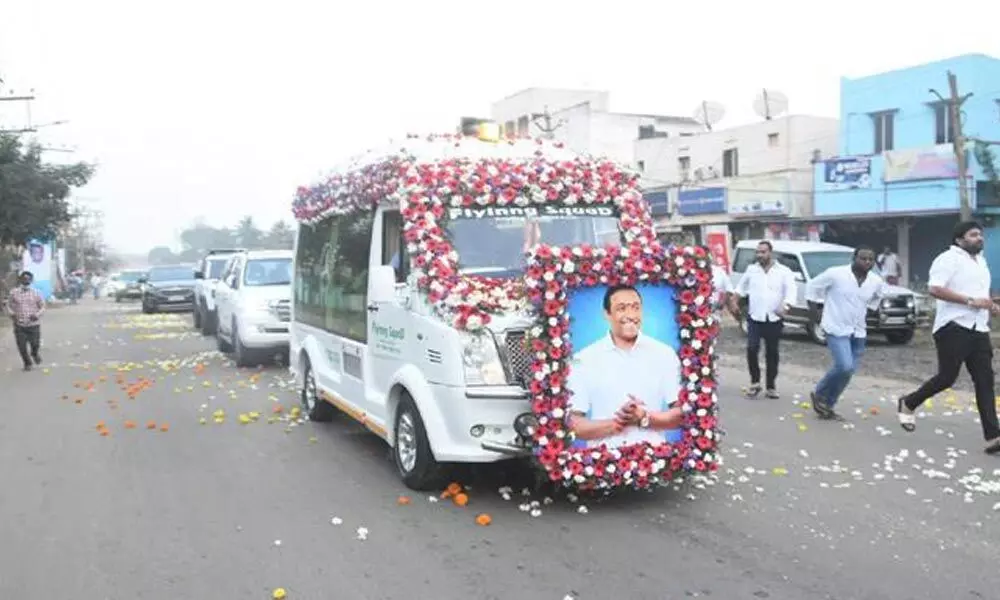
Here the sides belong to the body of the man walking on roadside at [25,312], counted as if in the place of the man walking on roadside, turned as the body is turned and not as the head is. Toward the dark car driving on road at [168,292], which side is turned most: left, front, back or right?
back

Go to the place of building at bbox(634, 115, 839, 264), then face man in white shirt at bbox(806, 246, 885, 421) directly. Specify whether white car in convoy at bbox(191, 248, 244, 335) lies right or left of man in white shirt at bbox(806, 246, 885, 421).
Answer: right

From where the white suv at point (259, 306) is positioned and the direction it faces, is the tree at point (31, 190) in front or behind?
behind

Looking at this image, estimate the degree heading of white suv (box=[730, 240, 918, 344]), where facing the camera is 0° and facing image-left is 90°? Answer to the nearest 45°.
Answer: approximately 315°

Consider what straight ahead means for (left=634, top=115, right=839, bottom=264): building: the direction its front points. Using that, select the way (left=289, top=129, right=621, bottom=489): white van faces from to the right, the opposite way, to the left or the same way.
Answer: to the left

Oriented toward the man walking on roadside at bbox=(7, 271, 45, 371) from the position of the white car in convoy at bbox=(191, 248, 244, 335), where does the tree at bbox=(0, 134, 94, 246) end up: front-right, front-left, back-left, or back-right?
back-right

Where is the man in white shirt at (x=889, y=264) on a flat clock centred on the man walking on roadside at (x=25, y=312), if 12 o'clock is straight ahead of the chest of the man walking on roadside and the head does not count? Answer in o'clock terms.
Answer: The man in white shirt is roughly at 9 o'clock from the man walking on roadside.

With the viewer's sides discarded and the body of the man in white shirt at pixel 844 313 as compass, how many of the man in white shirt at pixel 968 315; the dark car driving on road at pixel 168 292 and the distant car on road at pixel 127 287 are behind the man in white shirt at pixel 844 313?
2

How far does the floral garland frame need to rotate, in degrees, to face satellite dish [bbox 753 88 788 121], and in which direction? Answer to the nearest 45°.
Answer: approximately 180°

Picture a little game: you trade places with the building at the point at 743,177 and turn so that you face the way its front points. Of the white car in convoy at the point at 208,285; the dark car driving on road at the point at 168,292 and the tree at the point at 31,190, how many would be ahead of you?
3

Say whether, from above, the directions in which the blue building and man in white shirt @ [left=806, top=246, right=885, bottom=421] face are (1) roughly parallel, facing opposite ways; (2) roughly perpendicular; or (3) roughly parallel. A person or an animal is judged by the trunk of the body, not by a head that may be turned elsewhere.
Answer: roughly perpendicular

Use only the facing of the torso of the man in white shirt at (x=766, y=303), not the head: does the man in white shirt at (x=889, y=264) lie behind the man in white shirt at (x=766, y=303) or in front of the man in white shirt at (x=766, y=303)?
behind

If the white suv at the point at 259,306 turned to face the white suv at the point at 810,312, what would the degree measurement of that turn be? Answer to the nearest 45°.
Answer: approximately 45° to its left
